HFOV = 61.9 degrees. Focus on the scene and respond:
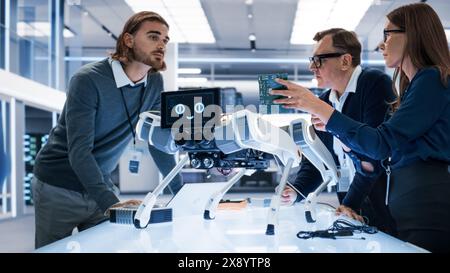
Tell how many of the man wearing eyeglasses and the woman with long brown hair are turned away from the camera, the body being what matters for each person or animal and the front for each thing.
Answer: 0

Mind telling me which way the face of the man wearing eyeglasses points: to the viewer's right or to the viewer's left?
to the viewer's left

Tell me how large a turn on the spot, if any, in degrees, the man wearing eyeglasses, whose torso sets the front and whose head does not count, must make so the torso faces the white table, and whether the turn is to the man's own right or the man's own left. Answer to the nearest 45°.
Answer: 0° — they already face it

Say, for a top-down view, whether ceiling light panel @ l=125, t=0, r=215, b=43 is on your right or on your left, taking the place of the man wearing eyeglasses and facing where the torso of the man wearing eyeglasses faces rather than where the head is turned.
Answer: on your right

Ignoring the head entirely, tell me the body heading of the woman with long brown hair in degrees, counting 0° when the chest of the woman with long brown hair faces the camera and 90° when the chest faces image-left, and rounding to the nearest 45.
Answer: approximately 90°

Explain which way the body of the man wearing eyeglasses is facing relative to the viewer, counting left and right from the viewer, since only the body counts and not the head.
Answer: facing the viewer and to the left of the viewer

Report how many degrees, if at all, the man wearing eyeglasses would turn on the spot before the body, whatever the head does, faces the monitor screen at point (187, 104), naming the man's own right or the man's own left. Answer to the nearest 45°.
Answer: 0° — they already face it

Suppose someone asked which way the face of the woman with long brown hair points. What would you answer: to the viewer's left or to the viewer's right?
to the viewer's left

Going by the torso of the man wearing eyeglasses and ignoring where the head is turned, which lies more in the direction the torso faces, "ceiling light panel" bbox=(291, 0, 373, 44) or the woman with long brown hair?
the woman with long brown hair
